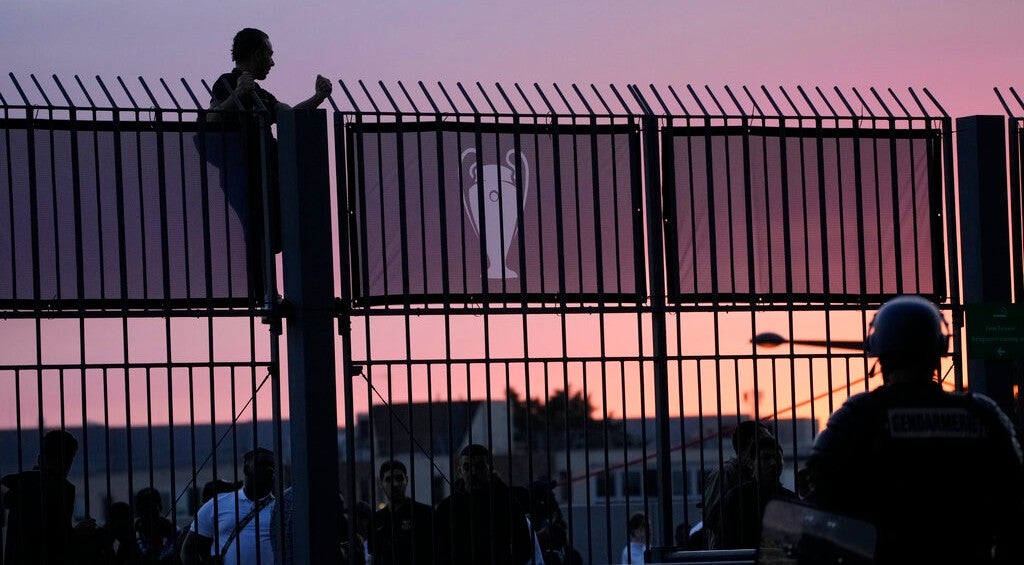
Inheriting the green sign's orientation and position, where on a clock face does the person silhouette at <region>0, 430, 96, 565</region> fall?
The person silhouette is roughly at 2 o'clock from the green sign.

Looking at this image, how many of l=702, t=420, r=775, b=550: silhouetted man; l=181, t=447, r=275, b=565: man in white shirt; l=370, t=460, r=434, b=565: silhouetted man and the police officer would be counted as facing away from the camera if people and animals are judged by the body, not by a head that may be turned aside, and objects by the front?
1

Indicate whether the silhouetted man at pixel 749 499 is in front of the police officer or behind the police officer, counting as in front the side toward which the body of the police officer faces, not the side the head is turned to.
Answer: in front

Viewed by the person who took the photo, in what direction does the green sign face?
facing the viewer

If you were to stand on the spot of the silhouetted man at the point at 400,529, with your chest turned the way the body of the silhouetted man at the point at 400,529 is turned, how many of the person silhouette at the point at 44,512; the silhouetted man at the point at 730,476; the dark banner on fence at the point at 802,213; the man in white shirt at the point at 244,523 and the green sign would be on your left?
3

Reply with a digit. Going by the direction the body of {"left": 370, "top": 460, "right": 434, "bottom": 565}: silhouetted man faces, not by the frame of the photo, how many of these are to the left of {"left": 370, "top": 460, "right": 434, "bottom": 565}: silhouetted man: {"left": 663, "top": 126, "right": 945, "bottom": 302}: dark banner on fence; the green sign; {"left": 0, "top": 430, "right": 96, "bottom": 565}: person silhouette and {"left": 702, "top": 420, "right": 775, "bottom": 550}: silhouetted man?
3

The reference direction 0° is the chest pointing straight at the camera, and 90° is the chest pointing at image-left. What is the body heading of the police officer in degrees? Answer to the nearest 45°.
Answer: approximately 180°

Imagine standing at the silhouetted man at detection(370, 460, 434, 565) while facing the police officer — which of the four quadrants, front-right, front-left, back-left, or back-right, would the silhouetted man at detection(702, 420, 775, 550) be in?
front-left

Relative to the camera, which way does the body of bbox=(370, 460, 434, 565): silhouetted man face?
toward the camera

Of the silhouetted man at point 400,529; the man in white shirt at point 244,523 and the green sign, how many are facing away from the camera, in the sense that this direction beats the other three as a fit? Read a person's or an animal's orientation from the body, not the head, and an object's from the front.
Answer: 0

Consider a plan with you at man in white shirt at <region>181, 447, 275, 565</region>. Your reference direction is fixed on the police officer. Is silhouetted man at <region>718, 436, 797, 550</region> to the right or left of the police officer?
left

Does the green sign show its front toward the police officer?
yes

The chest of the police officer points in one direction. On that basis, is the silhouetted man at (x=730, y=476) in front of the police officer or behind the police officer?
in front

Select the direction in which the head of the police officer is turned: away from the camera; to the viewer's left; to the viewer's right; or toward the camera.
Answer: away from the camera
